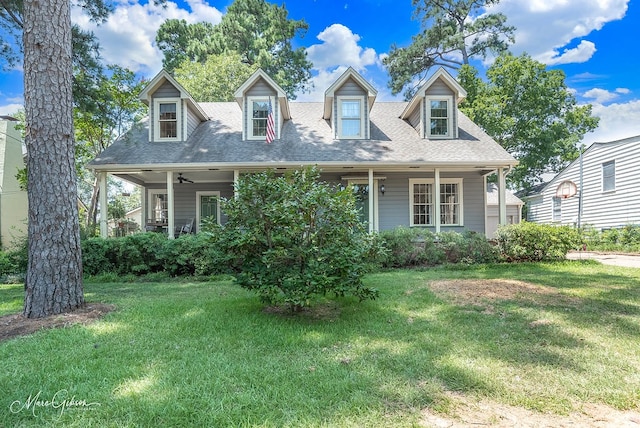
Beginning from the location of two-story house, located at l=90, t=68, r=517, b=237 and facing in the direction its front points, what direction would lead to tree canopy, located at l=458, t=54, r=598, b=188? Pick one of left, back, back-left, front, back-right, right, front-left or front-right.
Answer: back-left

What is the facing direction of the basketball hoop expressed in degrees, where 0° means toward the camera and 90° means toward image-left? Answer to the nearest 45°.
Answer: approximately 0°

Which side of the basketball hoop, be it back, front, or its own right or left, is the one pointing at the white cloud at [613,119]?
back

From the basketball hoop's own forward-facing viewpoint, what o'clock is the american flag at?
The american flag is roughly at 1 o'clock from the basketball hoop.

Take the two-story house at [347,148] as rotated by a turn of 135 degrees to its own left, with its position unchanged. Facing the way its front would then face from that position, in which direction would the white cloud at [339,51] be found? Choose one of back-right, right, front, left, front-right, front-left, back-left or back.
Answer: front-left

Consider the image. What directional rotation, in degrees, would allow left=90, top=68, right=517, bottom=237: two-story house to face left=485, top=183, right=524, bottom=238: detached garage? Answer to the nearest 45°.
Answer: approximately 135° to its left

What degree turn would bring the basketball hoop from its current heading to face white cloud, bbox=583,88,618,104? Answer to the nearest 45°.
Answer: approximately 180°

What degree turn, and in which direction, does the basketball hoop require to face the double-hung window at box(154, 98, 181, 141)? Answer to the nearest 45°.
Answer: approximately 45° to its right

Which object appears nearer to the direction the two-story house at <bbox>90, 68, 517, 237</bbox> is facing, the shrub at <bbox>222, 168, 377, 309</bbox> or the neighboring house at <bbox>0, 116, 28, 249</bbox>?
the shrub
